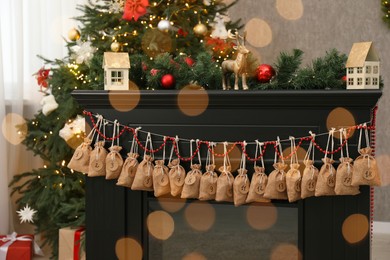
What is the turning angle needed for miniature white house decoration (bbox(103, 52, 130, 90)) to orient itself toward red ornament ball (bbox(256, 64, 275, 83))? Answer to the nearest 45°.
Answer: approximately 90° to its left

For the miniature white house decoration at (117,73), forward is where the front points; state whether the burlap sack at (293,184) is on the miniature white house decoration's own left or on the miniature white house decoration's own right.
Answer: on the miniature white house decoration's own left

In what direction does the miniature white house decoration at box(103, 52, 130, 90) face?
toward the camera

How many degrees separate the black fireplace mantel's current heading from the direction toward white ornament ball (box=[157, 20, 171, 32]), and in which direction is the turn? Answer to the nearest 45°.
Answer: approximately 135° to its right

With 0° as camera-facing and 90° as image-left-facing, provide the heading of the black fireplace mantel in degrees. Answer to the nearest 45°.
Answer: approximately 0°
